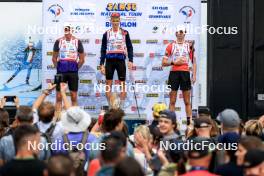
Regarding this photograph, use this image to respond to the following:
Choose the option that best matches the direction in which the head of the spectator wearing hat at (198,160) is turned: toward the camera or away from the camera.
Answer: away from the camera

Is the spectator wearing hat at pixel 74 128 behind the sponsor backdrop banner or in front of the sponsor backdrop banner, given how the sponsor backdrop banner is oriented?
in front

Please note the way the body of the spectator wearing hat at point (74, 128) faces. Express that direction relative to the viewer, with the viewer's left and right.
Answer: facing away from the viewer

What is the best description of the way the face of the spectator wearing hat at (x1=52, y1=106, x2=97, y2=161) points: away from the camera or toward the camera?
away from the camera

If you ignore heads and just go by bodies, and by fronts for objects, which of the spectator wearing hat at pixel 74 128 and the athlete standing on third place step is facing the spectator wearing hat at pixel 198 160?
the athlete standing on third place step

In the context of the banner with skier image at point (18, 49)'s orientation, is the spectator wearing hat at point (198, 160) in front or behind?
in front

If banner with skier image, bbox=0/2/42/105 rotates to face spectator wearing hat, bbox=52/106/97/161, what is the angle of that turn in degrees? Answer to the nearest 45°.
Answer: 0° — it already faces them

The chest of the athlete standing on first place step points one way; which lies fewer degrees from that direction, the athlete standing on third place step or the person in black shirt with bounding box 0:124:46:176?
the person in black shirt

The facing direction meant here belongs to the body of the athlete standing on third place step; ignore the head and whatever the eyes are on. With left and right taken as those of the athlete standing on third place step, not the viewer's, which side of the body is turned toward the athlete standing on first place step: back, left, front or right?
right
